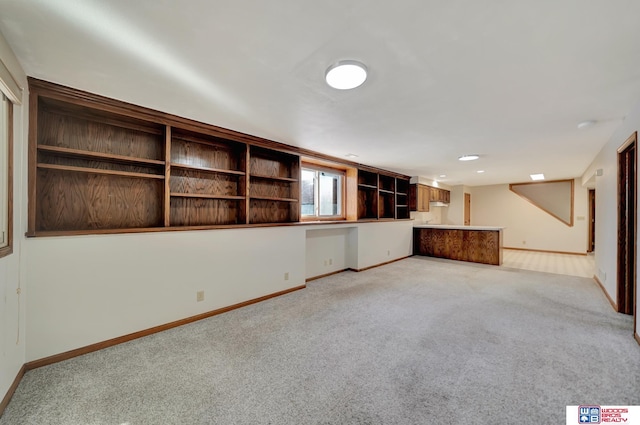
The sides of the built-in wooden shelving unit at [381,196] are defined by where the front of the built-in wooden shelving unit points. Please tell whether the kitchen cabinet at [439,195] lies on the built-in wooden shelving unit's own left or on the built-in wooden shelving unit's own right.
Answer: on the built-in wooden shelving unit's own left

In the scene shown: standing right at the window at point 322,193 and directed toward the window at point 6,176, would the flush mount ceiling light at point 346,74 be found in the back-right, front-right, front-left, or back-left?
front-left

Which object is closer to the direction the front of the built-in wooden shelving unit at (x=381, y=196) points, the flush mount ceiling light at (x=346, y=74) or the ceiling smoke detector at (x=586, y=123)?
the ceiling smoke detector

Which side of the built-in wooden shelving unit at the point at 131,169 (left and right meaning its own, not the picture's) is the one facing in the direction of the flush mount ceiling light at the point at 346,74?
front

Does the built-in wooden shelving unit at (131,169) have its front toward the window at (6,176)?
no

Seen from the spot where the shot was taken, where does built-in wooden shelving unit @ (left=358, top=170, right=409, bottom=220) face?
facing the viewer and to the right of the viewer

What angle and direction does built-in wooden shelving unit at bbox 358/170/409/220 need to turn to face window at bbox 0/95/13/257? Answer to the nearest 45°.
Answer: approximately 90° to its right

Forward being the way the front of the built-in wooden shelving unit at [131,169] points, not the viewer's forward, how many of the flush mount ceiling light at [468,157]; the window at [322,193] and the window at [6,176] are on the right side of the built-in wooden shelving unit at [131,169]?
1

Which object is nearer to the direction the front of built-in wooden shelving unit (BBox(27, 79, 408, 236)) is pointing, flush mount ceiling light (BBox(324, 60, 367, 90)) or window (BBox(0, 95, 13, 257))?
the flush mount ceiling light

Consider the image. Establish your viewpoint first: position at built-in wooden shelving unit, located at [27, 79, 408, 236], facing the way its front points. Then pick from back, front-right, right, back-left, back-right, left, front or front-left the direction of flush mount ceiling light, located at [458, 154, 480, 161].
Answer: front-left
